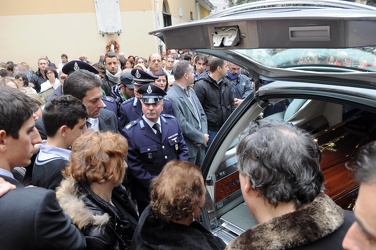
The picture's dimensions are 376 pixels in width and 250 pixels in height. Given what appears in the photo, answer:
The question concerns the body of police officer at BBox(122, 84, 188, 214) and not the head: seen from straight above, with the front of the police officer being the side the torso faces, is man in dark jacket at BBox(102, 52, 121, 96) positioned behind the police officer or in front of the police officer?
behind

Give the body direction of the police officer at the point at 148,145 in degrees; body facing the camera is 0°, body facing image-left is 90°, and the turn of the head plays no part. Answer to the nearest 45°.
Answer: approximately 0°

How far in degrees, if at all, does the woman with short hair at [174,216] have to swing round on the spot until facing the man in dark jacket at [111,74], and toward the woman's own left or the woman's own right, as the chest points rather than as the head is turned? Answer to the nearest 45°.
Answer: approximately 45° to the woman's own left
